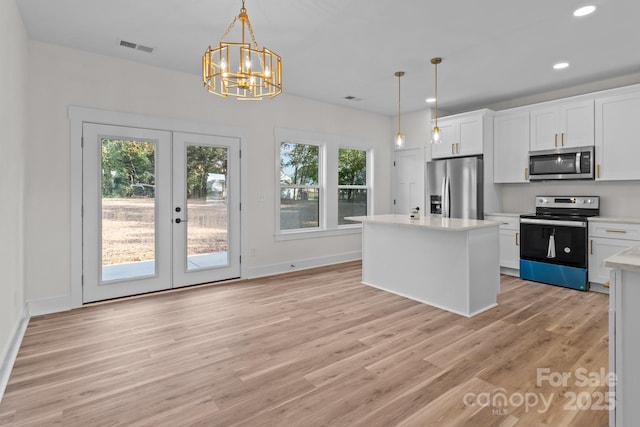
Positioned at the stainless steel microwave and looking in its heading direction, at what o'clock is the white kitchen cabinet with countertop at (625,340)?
The white kitchen cabinet with countertop is roughly at 12 o'clock from the stainless steel microwave.

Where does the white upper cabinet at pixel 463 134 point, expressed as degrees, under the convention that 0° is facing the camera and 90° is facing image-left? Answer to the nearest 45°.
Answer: approximately 45°

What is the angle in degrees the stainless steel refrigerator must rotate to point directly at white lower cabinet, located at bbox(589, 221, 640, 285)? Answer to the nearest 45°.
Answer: approximately 90° to its left

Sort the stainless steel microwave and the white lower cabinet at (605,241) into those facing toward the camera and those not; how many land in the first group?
2

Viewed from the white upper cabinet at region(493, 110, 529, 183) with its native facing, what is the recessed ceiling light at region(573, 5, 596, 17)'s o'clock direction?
The recessed ceiling light is roughly at 10 o'clock from the white upper cabinet.

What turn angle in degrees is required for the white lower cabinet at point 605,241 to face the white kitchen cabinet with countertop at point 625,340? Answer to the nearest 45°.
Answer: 0° — it already faces it

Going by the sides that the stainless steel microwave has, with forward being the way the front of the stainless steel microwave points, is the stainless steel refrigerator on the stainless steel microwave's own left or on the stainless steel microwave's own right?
on the stainless steel microwave's own right

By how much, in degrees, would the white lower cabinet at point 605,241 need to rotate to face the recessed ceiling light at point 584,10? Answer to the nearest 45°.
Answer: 0° — it already faces it

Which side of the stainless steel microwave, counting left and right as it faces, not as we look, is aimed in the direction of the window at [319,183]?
right
